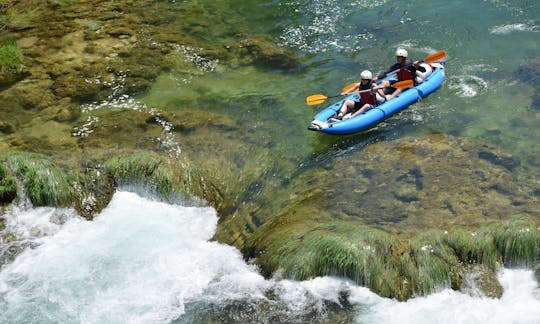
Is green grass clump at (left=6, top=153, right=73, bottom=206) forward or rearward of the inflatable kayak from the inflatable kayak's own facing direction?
forward

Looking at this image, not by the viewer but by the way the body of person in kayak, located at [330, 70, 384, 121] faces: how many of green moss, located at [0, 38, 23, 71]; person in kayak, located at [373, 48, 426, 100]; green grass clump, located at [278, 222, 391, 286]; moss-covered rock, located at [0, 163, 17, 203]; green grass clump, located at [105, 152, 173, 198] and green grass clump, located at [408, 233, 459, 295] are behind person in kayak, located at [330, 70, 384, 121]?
1

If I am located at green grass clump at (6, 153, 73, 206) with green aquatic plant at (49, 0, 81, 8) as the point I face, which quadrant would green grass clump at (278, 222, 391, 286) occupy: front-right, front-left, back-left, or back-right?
back-right

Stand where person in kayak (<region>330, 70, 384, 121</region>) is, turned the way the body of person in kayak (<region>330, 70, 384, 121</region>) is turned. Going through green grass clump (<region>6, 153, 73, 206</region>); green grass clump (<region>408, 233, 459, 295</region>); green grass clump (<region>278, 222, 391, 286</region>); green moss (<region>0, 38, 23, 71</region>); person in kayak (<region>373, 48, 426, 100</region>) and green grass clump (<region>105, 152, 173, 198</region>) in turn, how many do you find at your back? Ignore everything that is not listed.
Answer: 1

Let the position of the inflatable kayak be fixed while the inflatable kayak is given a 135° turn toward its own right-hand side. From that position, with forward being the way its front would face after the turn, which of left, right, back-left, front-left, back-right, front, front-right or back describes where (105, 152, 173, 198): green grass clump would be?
back-left

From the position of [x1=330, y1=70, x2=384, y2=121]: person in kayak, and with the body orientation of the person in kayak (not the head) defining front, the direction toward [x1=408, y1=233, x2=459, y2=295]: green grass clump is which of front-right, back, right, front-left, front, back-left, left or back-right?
front-left

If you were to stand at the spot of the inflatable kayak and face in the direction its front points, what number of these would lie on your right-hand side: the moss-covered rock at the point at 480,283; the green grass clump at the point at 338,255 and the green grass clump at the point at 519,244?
0

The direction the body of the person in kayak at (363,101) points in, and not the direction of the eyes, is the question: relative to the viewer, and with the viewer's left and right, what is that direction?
facing the viewer and to the left of the viewer

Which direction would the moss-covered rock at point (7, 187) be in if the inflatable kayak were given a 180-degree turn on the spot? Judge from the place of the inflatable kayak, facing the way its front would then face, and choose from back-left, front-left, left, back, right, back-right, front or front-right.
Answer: back

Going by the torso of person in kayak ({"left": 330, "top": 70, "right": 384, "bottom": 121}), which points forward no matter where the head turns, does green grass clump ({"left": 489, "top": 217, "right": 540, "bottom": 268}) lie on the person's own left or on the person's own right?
on the person's own left

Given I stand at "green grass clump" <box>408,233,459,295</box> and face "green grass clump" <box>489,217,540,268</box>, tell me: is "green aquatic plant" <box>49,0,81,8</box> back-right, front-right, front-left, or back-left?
back-left

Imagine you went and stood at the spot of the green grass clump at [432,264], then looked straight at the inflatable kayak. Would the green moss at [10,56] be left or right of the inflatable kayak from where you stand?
left

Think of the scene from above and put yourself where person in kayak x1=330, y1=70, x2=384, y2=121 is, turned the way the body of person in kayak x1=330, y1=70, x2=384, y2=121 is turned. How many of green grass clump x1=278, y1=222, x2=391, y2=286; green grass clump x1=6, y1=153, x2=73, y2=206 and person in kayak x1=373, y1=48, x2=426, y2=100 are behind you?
1

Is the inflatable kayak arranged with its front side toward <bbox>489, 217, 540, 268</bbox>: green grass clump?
no

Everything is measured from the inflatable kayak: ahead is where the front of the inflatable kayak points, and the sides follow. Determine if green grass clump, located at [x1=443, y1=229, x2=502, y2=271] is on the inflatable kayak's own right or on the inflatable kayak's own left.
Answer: on the inflatable kayak's own left
